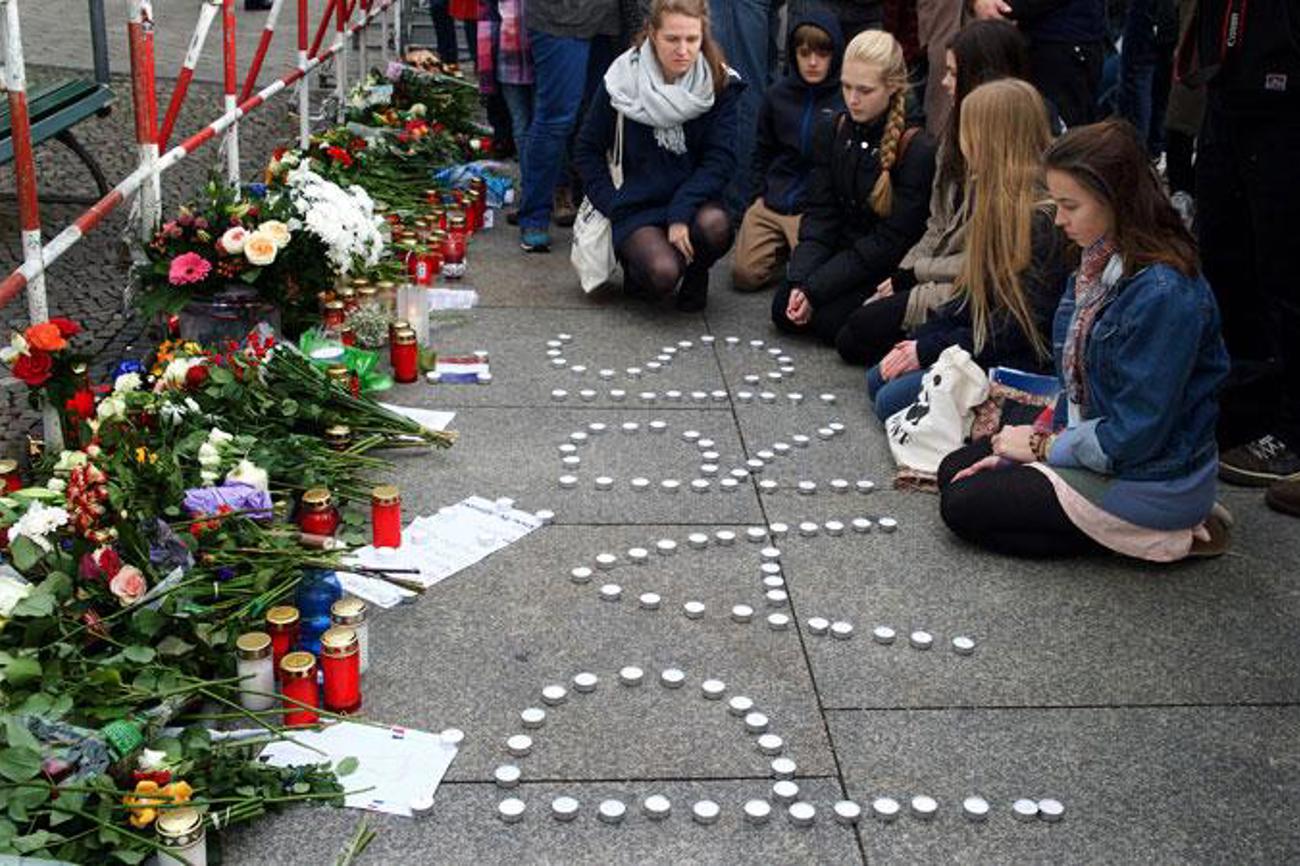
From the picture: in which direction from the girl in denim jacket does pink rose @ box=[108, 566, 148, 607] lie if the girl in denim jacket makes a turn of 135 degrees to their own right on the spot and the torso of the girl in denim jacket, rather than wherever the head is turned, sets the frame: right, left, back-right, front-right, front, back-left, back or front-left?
back

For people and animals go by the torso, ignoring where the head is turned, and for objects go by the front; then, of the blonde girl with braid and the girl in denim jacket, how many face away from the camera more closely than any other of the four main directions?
0

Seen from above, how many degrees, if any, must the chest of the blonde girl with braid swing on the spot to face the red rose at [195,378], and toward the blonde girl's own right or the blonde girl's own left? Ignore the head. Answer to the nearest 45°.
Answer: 0° — they already face it

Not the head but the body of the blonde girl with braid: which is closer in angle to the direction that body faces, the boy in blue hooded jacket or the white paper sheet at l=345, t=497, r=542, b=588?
the white paper sheet

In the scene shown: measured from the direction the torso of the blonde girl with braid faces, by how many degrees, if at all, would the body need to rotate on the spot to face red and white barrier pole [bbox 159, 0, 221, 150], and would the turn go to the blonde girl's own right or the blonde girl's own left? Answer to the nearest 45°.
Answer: approximately 45° to the blonde girl's own right

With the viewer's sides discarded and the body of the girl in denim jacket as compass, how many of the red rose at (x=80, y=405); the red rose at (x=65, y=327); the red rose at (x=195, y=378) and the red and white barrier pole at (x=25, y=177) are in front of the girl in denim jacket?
4

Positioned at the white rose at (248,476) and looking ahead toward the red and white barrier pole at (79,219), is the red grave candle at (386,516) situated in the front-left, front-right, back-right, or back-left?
back-right

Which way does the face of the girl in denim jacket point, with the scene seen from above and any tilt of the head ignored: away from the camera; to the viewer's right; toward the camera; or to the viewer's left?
to the viewer's left

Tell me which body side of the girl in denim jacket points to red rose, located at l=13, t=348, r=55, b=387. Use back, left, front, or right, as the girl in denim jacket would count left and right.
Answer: front

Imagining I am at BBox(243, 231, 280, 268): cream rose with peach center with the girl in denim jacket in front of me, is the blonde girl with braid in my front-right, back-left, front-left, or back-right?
front-left

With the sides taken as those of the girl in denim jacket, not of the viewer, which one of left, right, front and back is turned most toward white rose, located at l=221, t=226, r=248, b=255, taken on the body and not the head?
front

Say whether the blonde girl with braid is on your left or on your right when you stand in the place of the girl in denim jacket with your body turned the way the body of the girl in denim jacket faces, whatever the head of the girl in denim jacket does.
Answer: on your right

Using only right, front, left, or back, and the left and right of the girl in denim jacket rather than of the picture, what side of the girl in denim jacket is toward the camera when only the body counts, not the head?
left

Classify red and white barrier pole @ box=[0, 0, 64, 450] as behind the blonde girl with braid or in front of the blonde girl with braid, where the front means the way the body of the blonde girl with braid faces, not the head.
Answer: in front

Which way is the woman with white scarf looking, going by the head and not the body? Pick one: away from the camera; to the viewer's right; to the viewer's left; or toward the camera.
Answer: toward the camera

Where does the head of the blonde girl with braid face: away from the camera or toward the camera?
toward the camera

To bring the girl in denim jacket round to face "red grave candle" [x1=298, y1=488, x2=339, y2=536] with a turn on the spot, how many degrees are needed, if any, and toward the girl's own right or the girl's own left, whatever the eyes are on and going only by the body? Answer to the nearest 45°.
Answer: approximately 45° to the girl's own left
